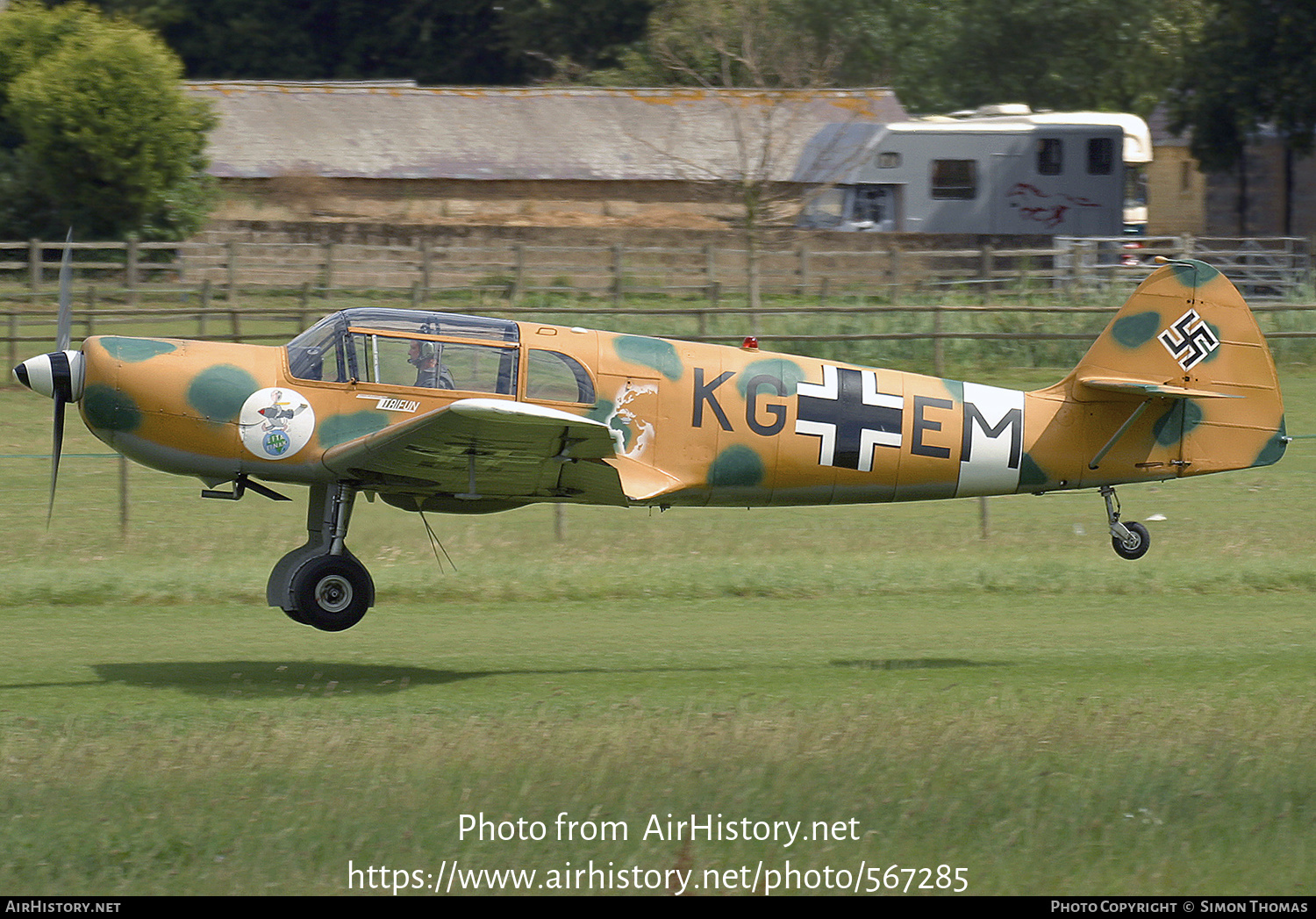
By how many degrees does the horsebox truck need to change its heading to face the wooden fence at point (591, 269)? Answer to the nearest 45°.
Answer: approximately 45° to its left

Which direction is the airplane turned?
to the viewer's left

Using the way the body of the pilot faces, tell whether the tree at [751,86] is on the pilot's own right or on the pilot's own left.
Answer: on the pilot's own right

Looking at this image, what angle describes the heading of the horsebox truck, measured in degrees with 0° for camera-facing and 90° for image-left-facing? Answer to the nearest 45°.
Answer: approximately 90°

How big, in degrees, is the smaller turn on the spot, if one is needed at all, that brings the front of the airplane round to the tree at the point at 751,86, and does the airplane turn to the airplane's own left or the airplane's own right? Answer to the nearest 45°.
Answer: approximately 90° to the airplane's own right

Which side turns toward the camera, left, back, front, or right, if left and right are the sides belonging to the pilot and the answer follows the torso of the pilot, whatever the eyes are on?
left

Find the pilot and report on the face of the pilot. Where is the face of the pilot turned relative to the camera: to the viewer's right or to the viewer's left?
to the viewer's left

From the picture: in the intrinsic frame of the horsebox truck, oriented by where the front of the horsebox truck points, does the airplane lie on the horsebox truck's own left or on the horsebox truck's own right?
on the horsebox truck's own left
